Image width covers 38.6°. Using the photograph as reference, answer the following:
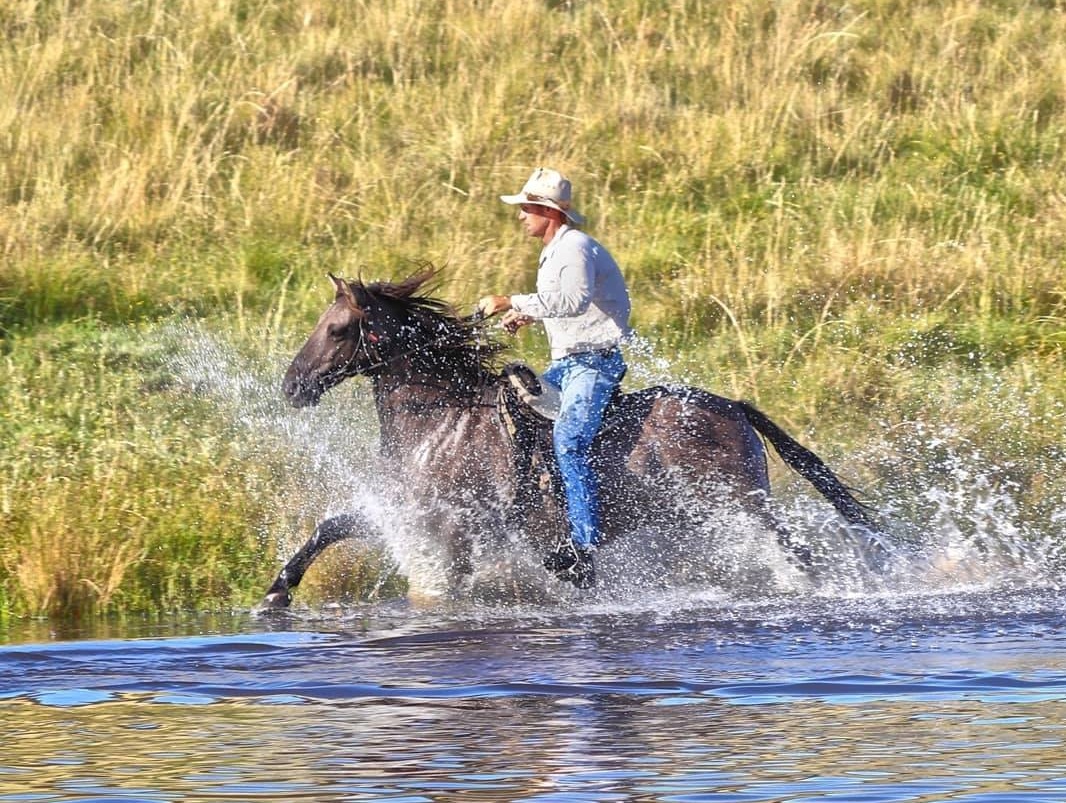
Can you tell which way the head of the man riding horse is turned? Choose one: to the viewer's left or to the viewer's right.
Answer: to the viewer's left

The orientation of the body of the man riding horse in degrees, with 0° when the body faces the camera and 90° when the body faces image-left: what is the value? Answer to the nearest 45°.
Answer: approximately 90°

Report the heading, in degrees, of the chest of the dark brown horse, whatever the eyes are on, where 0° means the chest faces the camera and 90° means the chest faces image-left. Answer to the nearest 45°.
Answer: approximately 90°
